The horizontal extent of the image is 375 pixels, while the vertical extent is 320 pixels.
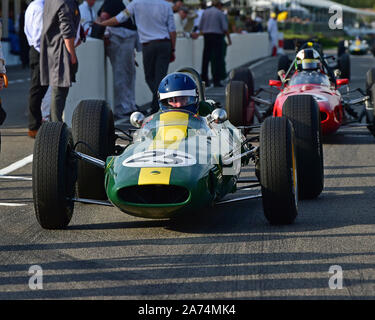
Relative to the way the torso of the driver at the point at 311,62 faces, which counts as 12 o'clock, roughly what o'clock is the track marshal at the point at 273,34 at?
The track marshal is roughly at 6 o'clock from the driver.

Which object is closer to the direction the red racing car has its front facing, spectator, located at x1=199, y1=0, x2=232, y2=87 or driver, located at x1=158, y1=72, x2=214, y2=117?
the driver

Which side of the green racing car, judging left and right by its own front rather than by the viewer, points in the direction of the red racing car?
back

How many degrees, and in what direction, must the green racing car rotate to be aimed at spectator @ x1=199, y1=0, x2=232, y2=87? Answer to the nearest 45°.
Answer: approximately 180°

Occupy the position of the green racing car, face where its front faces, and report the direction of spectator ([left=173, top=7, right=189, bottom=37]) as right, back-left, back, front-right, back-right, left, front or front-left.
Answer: back

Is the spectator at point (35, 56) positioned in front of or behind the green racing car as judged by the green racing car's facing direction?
behind

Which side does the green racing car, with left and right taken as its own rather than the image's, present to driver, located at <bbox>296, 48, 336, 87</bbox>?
back

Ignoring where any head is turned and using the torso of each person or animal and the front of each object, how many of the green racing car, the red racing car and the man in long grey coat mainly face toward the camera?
2

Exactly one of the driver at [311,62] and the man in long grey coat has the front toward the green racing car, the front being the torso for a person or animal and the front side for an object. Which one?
the driver

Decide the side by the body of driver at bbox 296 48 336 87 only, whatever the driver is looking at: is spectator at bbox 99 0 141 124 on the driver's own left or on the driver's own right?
on the driver's own right

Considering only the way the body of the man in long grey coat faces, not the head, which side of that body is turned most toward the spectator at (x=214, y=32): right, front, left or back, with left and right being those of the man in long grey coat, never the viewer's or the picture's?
front
